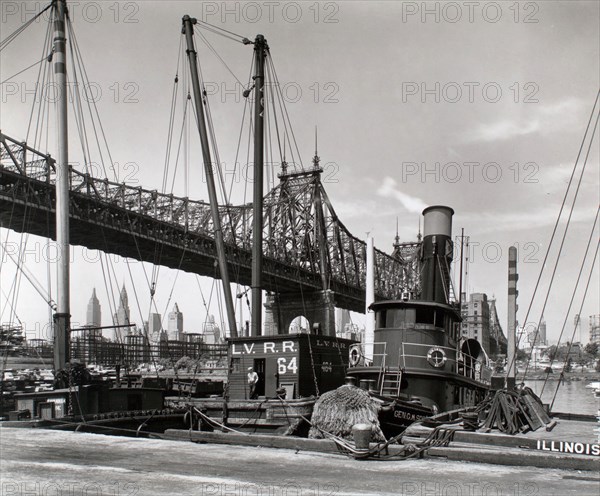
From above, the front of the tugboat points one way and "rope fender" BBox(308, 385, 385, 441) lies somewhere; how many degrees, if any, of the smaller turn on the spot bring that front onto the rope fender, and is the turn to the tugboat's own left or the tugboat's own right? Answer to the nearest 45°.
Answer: approximately 45° to the tugboat's own left

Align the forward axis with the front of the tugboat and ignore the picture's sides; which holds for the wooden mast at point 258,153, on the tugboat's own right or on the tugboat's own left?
on the tugboat's own right

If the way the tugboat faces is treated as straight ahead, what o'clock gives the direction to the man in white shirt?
The man in white shirt is roughly at 1 o'clock from the tugboat.

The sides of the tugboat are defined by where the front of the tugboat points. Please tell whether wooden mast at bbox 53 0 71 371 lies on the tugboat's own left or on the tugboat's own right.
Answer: on the tugboat's own right

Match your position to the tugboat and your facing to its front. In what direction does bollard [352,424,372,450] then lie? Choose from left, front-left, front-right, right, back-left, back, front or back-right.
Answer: front-left

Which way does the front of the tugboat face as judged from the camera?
facing the viewer and to the left of the viewer

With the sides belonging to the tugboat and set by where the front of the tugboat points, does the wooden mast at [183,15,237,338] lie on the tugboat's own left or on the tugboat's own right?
on the tugboat's own right
